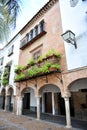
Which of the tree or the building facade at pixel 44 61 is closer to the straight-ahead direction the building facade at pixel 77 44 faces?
the tree

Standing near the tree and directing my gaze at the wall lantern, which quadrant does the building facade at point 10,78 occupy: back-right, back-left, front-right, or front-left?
front-left

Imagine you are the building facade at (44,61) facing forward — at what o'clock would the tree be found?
The tree is roughly at 11 o'clock from the building facade.

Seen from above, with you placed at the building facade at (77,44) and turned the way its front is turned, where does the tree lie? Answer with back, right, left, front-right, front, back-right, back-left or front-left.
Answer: front

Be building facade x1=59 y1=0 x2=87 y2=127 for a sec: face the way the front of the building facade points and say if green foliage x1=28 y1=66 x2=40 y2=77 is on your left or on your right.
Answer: on your right

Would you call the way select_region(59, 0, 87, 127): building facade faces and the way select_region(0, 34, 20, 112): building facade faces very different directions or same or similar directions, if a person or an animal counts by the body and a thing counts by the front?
same or similar directions

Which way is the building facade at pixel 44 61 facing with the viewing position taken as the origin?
facing the viewer and to the left of the viewer
